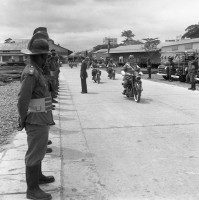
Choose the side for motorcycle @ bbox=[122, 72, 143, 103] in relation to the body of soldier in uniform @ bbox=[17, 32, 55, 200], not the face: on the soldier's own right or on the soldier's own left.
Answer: on the soldier's own left

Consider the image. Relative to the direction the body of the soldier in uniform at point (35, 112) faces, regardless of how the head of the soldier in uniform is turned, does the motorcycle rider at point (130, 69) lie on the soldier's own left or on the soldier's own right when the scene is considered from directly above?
on the soldier's own left

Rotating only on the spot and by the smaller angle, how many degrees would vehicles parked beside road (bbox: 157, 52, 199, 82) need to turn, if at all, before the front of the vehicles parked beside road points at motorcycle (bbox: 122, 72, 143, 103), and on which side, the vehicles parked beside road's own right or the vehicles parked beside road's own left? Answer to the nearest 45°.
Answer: approximately 45° to the vehicles parked beside road's own left

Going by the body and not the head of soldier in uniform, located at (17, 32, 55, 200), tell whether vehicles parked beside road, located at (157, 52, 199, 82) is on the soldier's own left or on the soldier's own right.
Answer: on the soldier's own left

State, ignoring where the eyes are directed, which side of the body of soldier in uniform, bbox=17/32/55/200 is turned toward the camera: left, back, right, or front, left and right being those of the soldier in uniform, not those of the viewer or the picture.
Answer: right

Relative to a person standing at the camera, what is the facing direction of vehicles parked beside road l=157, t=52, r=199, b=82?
facing the viewer and to the left of the viewer
